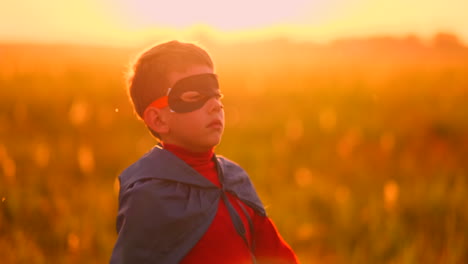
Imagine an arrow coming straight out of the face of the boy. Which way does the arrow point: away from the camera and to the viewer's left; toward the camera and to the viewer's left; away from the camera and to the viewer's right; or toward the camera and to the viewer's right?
toward the camera and to the viewer's right
